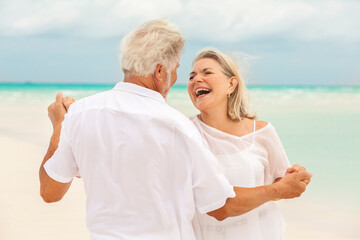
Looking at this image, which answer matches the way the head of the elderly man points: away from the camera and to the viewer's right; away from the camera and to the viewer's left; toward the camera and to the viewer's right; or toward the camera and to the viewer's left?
away from the camera and to the viewer's right

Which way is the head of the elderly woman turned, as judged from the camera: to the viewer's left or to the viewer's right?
to the viewer's left

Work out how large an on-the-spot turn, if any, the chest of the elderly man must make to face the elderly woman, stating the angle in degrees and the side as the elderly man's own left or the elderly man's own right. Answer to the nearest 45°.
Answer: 0° — they already face them

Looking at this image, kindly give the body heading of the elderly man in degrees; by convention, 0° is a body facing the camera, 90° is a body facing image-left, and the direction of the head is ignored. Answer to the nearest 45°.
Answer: approximately 225°
